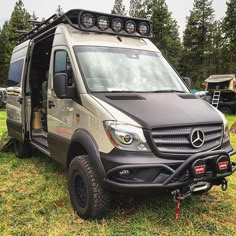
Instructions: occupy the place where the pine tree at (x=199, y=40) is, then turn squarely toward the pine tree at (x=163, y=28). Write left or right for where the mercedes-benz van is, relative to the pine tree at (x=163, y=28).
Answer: left

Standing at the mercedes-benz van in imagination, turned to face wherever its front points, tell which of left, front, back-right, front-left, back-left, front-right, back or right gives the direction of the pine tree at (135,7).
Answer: back-left

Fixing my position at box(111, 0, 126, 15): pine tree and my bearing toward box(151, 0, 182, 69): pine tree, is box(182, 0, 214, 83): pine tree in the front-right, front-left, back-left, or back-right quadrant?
front-left

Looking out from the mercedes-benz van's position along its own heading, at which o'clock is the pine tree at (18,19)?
The pine tree is roughly at 7 o'clock from the mercedes-benz van.

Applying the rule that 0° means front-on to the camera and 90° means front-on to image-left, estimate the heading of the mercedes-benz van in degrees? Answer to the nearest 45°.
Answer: approximately 315°

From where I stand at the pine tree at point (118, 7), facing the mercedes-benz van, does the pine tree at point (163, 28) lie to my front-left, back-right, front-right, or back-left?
front-left

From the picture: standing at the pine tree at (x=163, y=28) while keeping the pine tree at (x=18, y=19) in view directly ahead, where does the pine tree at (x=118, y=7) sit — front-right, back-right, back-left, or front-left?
front-right

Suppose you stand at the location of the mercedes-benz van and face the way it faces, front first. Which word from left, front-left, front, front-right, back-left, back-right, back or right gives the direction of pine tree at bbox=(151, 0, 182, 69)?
back-left

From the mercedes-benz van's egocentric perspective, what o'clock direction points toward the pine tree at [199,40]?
The pine tree is roughly at 8 o'clock from the mercedes-benz van.

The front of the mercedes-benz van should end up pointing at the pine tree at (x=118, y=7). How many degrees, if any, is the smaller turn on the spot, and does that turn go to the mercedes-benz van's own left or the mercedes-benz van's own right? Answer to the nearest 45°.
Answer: approximately 135° to the mercedes-benz van's own left

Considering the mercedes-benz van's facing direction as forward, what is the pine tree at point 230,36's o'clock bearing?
The pine tree is roughly at 8 o'clock from the mercedes-benz van.
